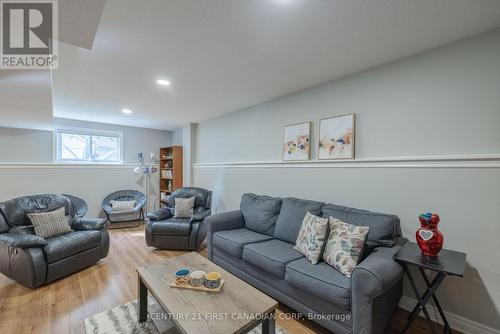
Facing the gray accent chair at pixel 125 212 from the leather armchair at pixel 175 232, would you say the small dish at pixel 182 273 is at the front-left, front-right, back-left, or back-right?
back-left

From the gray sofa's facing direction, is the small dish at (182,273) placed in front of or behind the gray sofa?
in front

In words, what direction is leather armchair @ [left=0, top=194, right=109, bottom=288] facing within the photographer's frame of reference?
facing the viewer and to the right of the viewer

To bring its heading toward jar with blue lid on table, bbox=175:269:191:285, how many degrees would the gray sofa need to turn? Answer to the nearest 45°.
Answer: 0° — it already faces it

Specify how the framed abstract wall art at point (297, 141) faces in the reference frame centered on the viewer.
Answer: facing the viewer and to the left of the viewer

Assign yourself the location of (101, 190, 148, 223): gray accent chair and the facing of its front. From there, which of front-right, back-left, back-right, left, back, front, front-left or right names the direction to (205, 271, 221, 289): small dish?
front

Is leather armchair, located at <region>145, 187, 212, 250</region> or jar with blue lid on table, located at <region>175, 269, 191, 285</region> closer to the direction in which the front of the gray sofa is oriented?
the jar with blue lid on table

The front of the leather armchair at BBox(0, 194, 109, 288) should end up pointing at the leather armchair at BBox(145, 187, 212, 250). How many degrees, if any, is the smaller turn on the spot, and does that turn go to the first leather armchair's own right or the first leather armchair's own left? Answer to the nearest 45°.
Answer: approximately 45° to the first leather armchair's own left

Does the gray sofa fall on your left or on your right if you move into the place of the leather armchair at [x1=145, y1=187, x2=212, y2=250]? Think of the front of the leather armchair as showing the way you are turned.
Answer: on your left

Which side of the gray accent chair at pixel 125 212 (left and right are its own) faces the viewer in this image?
front

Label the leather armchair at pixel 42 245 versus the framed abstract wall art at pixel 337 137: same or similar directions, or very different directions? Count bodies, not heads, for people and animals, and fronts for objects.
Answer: very different directions

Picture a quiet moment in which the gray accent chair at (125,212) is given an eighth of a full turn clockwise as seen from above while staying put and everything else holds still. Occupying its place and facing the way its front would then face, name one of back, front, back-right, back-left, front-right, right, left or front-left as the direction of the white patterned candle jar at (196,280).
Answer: front-left

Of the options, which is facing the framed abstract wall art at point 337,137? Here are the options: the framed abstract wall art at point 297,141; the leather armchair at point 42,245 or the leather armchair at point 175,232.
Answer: the leather armchair at point 42,245
